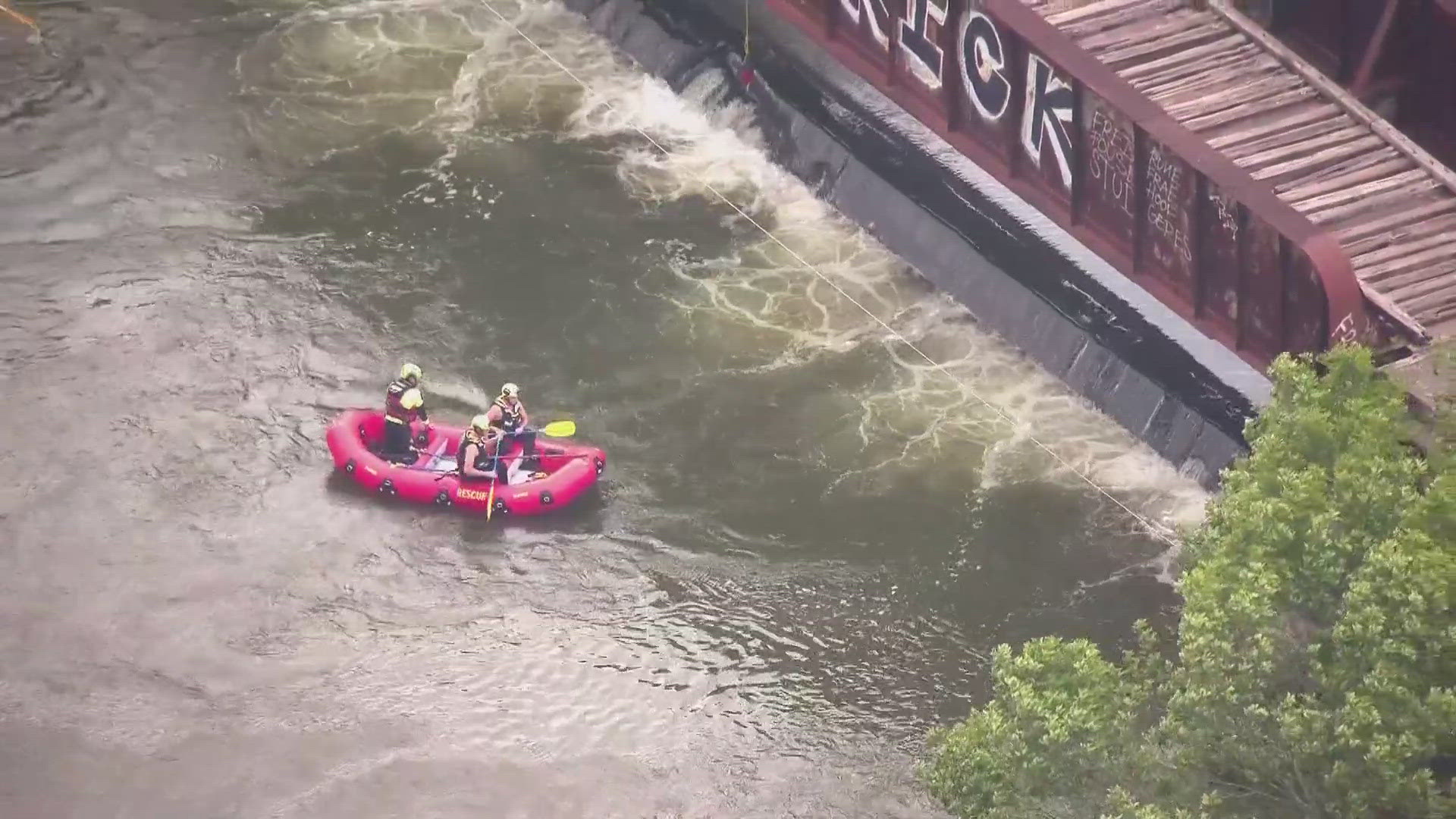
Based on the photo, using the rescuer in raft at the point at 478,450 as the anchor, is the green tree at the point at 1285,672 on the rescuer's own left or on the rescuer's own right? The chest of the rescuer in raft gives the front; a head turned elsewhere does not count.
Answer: on the rescuer's own right

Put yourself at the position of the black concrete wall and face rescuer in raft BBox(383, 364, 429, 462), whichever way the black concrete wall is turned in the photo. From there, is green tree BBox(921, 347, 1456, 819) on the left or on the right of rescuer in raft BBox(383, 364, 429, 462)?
left

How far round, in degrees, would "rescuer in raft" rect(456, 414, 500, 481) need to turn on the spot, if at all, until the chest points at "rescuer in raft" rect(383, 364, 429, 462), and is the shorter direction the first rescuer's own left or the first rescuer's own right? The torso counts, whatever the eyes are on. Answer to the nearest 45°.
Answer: approximately 135° to the first rescuer's own left

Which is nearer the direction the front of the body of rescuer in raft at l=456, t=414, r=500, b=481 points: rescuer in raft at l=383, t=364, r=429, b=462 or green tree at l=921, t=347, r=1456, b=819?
the green tree

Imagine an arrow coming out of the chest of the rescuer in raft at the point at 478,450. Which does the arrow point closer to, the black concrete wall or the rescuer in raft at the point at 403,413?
the black concrete wall

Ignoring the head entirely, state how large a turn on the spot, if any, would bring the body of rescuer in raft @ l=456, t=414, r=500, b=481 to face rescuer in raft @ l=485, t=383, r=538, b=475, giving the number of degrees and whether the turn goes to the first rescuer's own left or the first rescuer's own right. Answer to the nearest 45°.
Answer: approximately 45° to the first rescuer's own left

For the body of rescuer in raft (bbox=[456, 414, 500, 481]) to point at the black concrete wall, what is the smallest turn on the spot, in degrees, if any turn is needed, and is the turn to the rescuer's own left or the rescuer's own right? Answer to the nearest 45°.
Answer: approximately 45° to the rescuer's own left

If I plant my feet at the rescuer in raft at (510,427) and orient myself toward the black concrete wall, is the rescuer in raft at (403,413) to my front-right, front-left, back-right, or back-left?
back-left

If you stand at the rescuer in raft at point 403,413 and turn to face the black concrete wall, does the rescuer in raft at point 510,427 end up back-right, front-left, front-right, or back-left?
front-right

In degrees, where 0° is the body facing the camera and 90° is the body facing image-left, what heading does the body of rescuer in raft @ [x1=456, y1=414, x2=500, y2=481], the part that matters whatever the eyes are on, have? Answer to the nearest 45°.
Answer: approximately 270°
